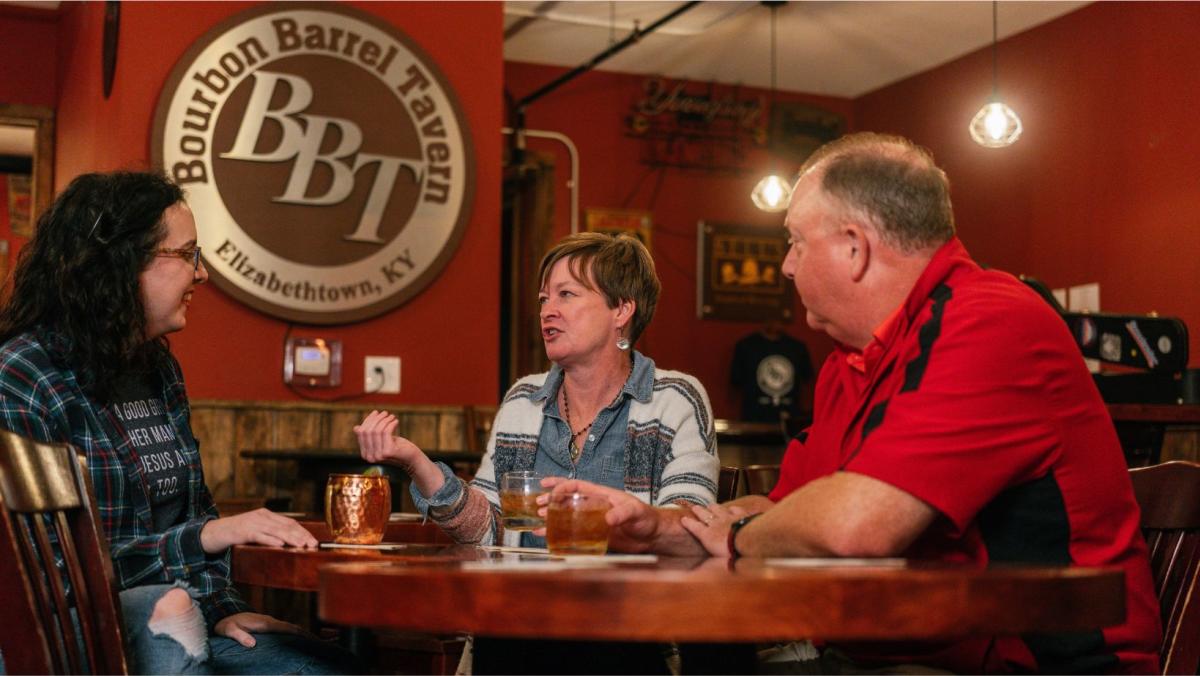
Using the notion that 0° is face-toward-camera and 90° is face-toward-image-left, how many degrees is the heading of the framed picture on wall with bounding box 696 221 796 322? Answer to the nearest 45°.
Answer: approximately 0°

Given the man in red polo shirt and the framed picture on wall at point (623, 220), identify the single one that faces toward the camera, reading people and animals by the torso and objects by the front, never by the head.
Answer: the framed picture on wall

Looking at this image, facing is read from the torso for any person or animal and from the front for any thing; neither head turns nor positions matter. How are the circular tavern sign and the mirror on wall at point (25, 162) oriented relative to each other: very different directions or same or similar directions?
same or similar directions

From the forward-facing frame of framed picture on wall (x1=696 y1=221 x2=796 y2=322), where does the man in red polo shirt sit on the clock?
The man in red polo shirt is roughly at 12 o'clock from the framed picture on wall.

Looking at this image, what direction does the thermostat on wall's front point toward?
toward the camera

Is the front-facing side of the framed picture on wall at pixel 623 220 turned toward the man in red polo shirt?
yes

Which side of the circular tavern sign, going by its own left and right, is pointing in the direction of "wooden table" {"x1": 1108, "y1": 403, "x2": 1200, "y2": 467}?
left

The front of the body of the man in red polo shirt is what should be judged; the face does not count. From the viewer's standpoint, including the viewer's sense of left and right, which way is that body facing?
facing to the left of the viewer

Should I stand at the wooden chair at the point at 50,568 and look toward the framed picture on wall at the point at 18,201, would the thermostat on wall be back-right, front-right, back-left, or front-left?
front-right

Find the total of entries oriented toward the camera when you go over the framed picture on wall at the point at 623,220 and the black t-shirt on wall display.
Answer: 2

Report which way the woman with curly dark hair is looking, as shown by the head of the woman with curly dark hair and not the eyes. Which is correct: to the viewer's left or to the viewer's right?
to the viewer's right

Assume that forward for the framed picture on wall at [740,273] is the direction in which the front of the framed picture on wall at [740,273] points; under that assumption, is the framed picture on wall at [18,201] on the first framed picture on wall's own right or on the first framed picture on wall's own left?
on the first framed picture on wall's own right

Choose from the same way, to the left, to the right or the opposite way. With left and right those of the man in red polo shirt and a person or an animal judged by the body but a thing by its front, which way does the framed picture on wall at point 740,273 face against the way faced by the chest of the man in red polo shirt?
to the left

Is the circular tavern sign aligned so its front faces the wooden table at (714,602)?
yes

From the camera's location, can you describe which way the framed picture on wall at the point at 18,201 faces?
facing the viewer

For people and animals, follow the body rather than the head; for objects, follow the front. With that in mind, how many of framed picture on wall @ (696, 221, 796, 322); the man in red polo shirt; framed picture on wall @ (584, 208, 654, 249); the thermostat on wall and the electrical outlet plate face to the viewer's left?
1

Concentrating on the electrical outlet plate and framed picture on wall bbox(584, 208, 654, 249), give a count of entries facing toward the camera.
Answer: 2

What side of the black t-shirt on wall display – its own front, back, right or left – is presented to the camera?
front
